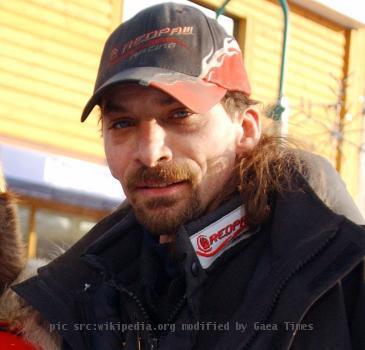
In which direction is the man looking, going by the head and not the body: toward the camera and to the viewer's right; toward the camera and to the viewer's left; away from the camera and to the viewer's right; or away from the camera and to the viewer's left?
toward the camera and to the viewer's left

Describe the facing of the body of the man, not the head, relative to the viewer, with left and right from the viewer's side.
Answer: facing the viewer and to the left of the viewer
